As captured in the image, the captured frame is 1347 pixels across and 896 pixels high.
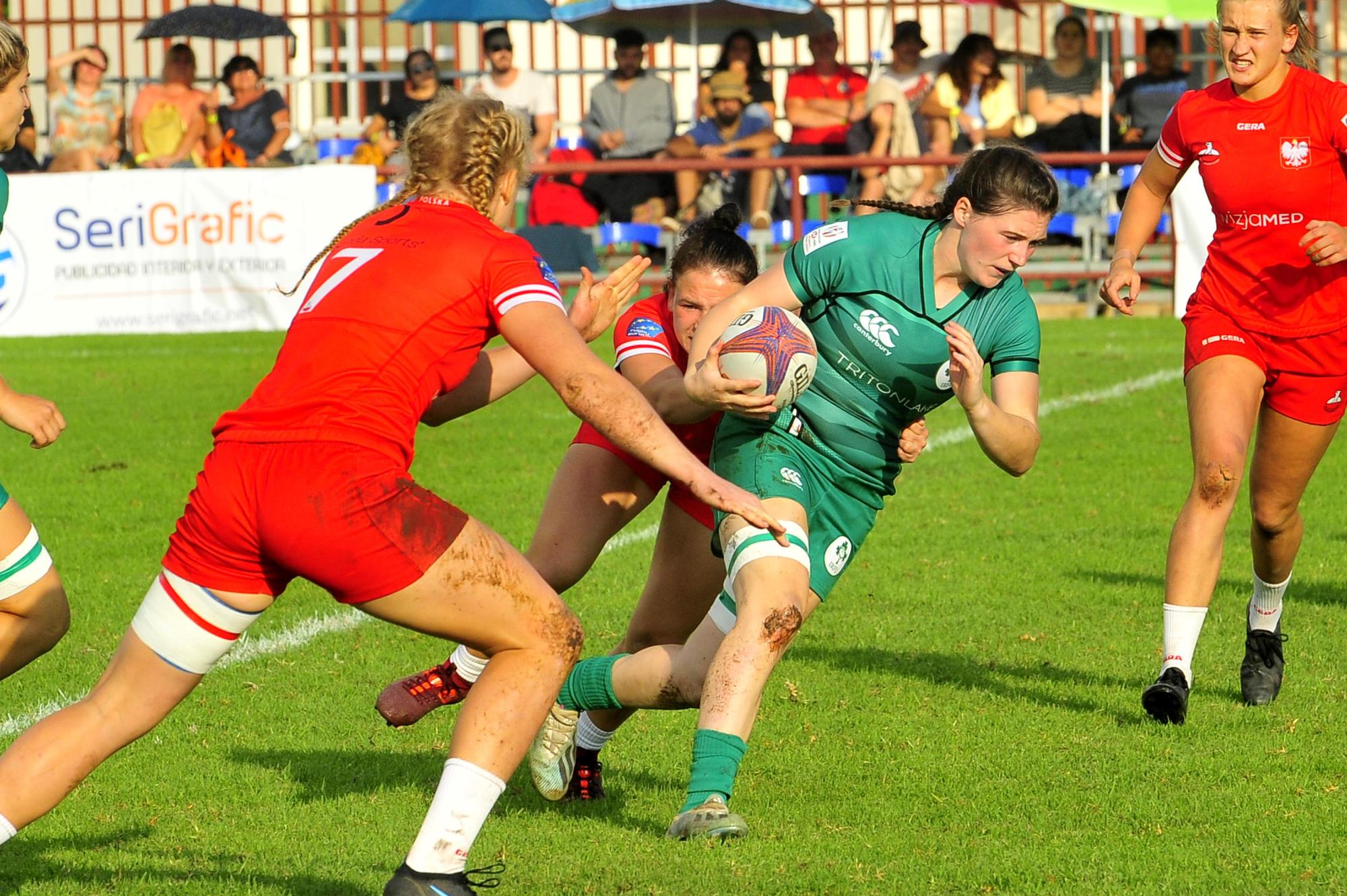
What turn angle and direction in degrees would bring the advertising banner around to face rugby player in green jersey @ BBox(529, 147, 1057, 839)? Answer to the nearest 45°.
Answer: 0° — it already faces them

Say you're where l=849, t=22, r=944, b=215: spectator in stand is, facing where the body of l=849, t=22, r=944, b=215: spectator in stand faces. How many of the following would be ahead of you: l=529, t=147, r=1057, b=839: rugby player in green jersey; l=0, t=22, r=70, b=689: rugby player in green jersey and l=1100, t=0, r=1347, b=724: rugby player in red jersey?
3

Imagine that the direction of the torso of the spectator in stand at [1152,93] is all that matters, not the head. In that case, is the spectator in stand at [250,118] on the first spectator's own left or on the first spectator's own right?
on the first spectator's own right

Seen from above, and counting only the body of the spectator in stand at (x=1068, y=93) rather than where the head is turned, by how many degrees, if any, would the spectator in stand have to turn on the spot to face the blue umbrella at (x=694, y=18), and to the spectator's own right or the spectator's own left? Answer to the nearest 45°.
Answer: approximately 135° to the spectator's own right

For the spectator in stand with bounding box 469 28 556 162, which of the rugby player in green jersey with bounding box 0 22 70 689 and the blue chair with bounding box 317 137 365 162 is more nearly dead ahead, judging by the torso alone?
the rugby player in green jersey

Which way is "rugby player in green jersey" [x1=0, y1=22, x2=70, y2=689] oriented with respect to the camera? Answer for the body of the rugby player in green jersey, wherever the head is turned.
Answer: to the viewer's right

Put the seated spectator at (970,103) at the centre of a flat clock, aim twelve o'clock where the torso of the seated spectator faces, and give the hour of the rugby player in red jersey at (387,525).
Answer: The rugby player in red jersey is roughly at 12 o'clock from the seated spectator.

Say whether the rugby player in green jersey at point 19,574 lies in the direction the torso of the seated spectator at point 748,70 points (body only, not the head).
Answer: yes

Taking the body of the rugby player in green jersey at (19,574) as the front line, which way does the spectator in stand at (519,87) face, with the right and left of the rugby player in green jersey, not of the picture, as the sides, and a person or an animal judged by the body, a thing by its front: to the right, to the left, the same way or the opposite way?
to the right
